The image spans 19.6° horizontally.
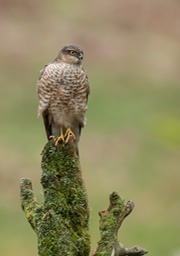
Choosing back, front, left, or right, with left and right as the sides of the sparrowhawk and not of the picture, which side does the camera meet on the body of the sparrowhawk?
front
